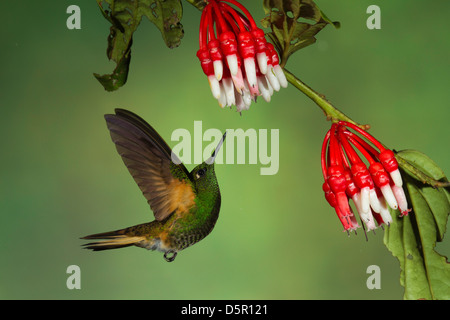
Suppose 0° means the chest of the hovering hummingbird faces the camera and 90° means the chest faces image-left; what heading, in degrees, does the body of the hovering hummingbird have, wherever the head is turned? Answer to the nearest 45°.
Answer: approximately 270°
